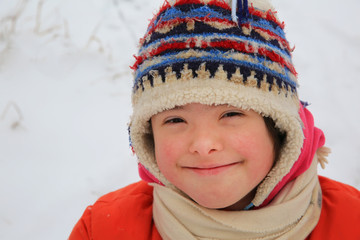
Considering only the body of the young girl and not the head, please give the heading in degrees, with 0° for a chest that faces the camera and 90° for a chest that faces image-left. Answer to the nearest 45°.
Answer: approximately 0°
